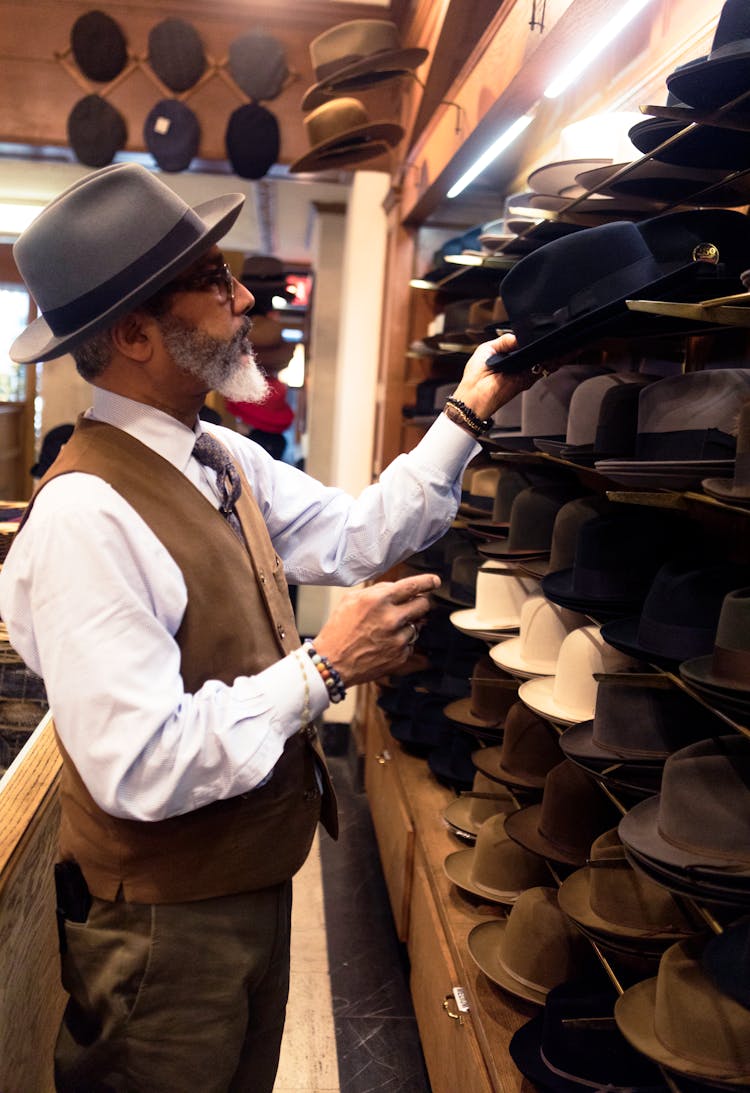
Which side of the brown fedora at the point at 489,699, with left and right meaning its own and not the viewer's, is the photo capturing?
left

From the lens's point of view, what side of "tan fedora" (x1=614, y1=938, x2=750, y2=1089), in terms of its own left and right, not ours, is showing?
left

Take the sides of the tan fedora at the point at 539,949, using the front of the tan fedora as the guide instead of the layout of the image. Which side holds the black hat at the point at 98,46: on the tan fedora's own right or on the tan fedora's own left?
on the tan fedora's own right

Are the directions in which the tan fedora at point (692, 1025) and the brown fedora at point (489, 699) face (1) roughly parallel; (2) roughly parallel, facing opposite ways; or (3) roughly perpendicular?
roughly parallel

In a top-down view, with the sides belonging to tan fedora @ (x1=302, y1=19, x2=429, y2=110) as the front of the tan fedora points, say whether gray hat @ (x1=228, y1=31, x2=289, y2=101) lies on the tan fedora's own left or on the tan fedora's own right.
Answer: on the tan fedora's own right

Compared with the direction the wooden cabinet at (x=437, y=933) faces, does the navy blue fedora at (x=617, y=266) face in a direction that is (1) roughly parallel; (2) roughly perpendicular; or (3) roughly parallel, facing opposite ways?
roughly parallel

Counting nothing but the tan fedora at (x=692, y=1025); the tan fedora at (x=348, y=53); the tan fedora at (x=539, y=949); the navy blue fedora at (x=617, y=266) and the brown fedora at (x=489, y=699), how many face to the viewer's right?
0

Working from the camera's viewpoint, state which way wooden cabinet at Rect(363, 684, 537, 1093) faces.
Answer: facing to the left of the viewer

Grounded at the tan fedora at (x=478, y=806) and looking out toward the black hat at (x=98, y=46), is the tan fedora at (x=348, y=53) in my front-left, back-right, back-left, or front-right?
front-right

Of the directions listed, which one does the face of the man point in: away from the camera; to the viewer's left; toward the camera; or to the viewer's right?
to the viewer's right

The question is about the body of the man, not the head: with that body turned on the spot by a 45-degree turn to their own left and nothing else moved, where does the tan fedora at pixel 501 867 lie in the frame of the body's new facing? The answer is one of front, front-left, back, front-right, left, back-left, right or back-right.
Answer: front

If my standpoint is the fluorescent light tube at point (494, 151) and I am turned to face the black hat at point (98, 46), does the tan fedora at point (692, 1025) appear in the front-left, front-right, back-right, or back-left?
back-left
